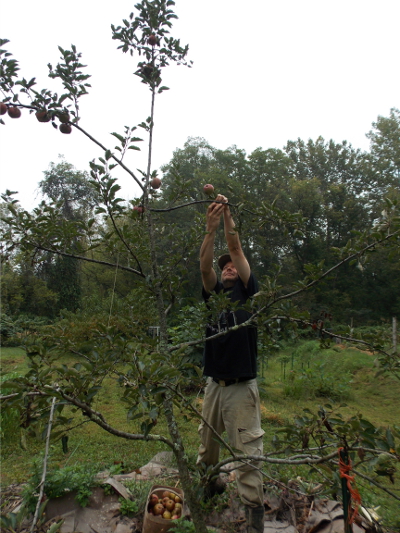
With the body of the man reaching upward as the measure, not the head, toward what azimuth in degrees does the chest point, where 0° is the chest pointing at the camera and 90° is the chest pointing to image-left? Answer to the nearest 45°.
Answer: approximately 45°
